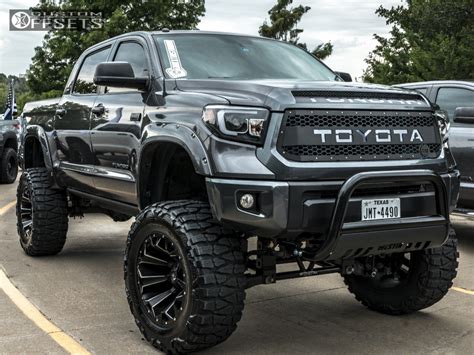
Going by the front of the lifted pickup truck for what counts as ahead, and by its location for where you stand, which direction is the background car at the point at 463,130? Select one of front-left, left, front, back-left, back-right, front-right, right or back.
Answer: left

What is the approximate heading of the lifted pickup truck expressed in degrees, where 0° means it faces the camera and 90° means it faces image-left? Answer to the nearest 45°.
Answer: approximately 315°

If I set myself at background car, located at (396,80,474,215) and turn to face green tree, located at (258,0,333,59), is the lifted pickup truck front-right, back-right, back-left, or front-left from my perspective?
back-left

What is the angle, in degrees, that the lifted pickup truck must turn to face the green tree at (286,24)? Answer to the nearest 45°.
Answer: approximately 135° to its left

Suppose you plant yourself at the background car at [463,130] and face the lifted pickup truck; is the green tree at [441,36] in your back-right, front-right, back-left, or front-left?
back-right
